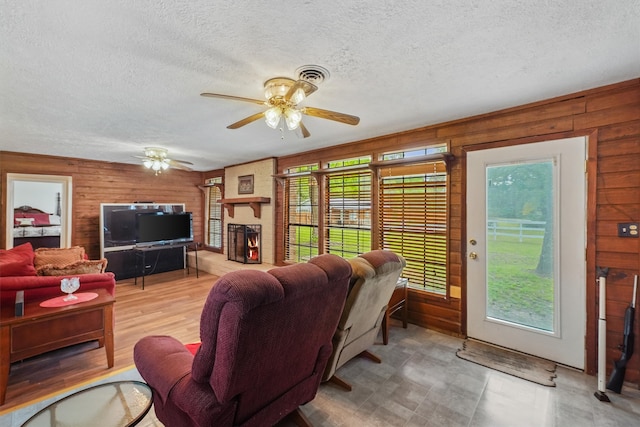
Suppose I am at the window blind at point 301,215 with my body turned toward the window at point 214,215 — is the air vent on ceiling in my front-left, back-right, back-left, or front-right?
back-left

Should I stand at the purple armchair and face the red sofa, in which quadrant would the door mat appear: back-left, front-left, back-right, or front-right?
back-right

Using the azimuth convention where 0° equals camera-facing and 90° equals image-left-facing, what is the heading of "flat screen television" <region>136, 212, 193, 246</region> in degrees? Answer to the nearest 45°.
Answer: approximately 315°

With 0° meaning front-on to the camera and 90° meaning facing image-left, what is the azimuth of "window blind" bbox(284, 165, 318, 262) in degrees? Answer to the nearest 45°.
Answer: approximately 45°

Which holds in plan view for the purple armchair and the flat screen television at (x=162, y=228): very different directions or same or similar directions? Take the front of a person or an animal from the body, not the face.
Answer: very different directions

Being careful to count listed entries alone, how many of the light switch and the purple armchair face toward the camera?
1

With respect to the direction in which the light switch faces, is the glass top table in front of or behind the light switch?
in front

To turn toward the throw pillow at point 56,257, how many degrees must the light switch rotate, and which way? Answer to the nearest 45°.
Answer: approximately 45° to its right

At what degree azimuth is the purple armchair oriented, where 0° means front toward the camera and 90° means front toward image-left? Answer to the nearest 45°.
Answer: approximately 135°

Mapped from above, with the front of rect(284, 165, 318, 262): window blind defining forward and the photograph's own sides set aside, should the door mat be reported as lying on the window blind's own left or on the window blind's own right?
on the window blind's own left

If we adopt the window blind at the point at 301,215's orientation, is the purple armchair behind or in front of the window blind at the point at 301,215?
in front
